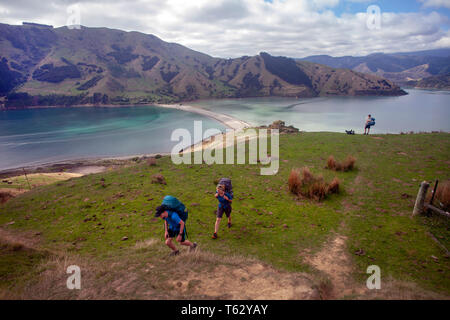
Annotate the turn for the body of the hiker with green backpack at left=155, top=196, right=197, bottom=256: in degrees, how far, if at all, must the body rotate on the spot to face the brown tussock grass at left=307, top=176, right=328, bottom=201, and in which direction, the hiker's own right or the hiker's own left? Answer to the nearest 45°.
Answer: approximately 180°

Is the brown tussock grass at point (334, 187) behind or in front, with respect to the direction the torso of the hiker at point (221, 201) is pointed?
behind

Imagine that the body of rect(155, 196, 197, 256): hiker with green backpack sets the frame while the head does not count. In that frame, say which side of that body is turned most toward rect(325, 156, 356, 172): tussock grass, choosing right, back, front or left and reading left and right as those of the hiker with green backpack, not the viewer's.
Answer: back

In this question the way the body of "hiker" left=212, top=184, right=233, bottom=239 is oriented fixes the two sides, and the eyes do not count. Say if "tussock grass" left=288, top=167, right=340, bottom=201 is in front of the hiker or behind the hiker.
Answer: behind

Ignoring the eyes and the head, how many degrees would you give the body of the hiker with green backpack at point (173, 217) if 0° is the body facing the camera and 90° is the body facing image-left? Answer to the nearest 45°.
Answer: approximately 45°

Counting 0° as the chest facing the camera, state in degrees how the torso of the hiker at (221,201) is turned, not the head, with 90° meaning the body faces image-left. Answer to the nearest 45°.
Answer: approximately 45°

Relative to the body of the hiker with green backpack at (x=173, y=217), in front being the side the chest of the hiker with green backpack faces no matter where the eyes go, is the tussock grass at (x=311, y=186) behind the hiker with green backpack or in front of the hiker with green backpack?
behind
